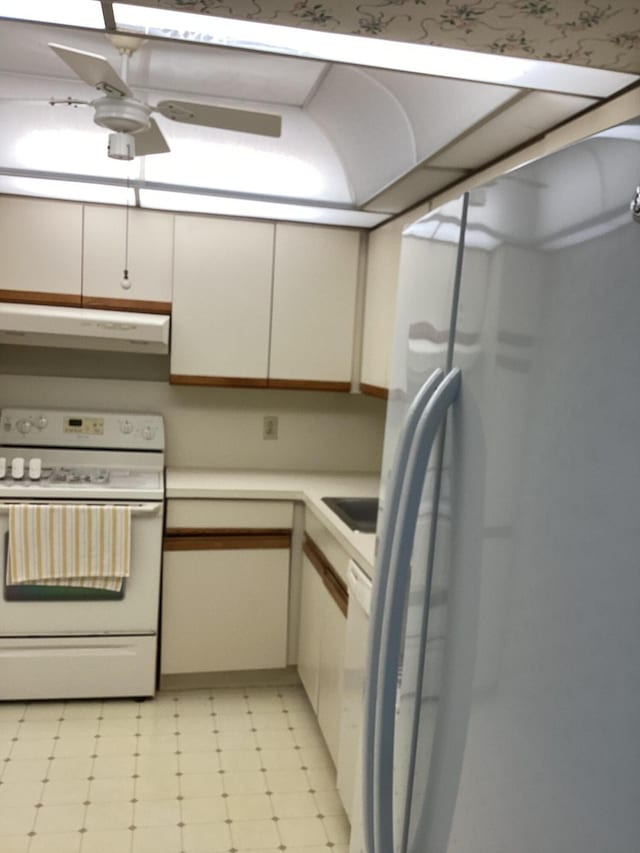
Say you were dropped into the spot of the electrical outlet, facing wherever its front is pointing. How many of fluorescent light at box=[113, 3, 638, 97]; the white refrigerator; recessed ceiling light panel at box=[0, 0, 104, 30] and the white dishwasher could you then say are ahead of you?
4

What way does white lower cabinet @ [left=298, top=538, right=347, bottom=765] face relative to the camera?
to the viewer's left

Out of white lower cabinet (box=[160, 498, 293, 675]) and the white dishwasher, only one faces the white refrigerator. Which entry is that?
the white lower cabinet

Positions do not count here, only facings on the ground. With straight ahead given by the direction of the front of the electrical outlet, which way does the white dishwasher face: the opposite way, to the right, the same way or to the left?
to the right

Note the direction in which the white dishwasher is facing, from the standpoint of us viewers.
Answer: facing to the left of the viewer

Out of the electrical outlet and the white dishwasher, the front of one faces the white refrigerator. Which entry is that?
the electrical outlet

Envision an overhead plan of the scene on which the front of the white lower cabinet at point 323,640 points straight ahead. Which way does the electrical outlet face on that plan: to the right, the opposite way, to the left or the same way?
to the left

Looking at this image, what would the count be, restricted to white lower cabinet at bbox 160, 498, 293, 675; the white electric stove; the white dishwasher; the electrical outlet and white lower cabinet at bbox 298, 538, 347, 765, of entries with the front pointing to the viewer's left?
2

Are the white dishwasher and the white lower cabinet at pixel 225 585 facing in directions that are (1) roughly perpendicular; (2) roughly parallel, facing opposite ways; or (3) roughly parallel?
roughly perpendicular

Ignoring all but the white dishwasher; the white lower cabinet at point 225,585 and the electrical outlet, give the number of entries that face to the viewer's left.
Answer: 1

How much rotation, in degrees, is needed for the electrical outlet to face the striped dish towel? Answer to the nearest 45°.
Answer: approximately 45° to its right

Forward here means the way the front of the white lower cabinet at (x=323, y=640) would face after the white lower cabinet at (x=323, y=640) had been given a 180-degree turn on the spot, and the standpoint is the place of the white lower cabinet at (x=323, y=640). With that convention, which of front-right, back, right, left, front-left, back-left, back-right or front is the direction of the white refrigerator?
right
